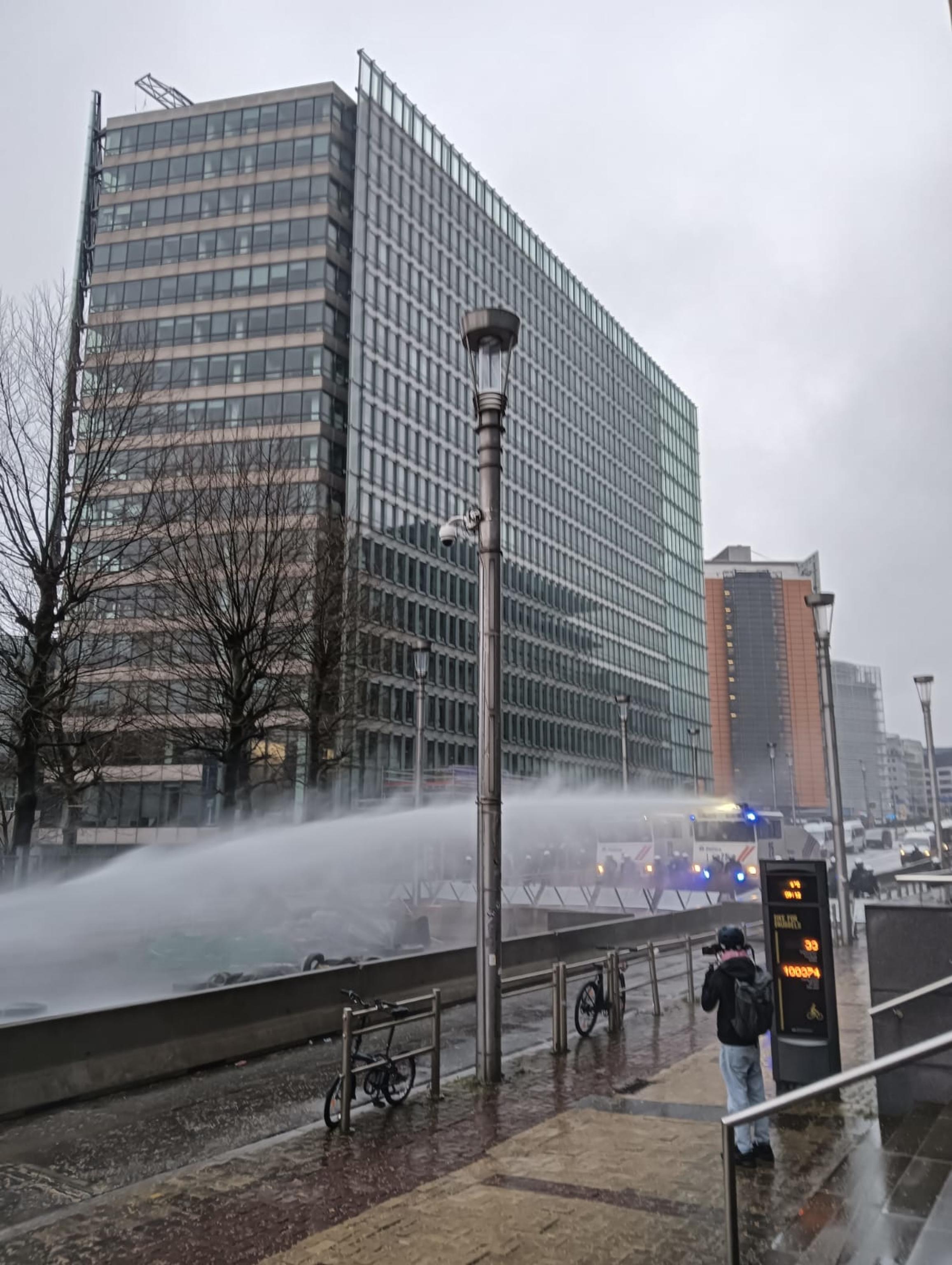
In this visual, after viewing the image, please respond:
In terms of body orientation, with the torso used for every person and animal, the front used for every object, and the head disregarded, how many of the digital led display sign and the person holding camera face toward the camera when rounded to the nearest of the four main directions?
1

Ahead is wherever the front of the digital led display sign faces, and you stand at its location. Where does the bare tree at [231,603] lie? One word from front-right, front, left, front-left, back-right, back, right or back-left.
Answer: back-right

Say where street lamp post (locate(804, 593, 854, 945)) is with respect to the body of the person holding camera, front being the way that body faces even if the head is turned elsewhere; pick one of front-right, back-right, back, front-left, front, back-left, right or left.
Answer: front-right

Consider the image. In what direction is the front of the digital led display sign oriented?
toward the camera

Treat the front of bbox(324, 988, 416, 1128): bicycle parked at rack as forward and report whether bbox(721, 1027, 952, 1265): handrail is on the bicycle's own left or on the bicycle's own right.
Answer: on the bicycle's own left

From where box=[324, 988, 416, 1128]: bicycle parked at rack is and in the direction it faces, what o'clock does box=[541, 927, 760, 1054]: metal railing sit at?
The metal railing is roughly at 6 o'clock from the bicycle parked at rack.

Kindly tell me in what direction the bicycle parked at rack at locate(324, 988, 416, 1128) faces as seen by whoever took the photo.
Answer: facing the viewer and to the left of the viewer

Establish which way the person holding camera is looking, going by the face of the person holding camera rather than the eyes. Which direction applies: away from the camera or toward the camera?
away from the camera

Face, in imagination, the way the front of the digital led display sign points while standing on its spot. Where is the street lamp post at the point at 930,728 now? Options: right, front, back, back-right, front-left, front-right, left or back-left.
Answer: back

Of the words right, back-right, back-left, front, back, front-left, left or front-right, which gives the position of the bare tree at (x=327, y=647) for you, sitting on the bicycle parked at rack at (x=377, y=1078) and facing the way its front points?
back-right

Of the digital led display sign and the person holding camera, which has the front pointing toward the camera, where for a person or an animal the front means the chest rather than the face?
the digital led display sign

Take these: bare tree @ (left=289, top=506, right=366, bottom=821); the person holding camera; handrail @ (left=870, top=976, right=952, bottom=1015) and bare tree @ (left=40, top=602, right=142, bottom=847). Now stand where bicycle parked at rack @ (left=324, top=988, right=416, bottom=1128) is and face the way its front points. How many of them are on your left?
2

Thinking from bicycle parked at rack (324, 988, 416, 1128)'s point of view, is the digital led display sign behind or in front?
behind

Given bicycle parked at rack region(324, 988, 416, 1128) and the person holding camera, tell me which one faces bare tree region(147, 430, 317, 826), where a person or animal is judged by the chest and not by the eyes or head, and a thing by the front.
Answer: the person holding camera
